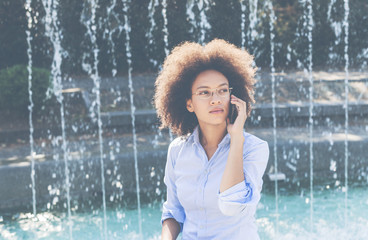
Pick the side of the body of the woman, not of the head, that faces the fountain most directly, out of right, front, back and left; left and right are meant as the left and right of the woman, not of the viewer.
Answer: back

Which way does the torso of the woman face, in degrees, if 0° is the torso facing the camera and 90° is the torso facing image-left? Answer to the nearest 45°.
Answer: approximately 0°
